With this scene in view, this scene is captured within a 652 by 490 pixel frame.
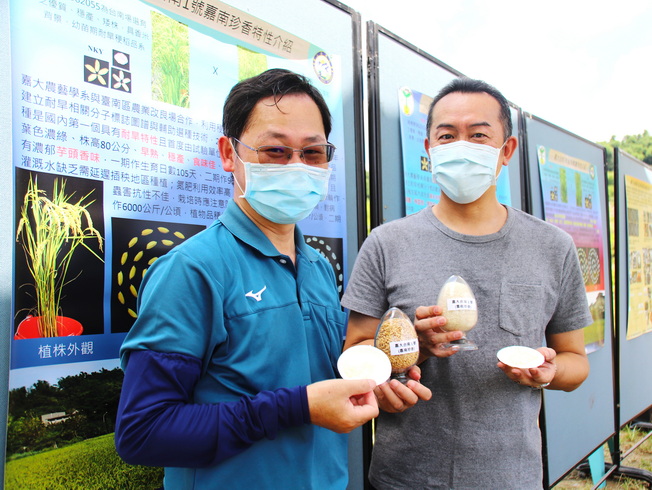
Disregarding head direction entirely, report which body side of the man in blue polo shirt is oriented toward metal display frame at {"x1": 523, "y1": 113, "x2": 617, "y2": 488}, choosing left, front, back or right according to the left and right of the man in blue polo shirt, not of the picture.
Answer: left

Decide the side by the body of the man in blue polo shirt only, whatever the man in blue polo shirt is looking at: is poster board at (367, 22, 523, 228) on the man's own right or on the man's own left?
on the man's own left

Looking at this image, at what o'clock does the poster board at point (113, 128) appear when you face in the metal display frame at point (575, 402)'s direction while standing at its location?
The poster board is roughly at 2 o'clock from the metal display frame.

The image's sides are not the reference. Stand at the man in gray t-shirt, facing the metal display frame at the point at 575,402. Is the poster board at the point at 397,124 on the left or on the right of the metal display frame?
left

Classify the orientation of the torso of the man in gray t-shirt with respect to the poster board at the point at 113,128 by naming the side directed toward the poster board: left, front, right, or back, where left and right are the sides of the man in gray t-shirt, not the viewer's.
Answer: right

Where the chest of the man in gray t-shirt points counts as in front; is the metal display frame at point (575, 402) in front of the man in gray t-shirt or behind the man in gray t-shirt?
behind

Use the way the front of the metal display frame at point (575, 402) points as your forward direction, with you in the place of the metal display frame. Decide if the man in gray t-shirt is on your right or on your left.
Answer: on your right
